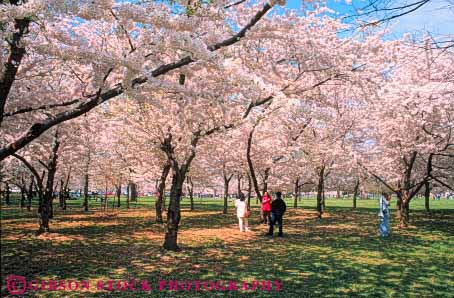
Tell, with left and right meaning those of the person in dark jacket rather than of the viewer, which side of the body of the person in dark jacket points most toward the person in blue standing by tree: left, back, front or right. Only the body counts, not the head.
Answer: right

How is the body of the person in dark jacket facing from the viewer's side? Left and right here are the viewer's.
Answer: facing away from the viewer
